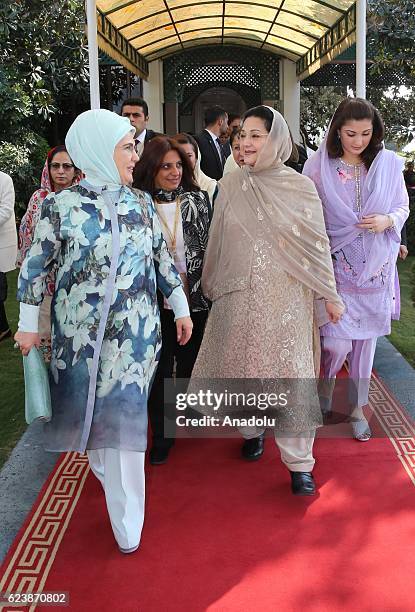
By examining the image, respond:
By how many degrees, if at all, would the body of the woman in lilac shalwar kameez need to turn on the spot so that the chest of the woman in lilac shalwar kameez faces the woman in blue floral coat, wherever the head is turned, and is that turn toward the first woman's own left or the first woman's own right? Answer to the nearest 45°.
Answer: approximately 45° to the first woman's own right

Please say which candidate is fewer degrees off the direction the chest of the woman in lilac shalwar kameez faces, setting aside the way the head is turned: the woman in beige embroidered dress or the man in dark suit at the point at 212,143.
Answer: the woman in beige embroidered dress

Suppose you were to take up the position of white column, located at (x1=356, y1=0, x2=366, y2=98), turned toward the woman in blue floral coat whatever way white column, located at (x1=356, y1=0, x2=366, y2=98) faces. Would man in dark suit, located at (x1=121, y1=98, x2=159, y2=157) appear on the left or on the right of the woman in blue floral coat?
right

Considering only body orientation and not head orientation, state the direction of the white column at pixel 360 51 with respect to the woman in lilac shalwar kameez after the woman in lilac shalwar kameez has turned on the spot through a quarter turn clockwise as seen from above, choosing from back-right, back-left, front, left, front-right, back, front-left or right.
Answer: right

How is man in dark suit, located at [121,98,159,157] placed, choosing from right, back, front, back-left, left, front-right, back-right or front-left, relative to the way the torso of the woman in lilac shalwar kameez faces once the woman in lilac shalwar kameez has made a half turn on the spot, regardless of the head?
front-left

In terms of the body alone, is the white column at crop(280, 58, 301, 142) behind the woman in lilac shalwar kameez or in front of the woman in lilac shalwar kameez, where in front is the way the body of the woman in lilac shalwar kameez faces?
behind

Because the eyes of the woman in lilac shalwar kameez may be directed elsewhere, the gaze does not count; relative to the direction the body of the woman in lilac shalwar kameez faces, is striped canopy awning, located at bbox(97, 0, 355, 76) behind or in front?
behind

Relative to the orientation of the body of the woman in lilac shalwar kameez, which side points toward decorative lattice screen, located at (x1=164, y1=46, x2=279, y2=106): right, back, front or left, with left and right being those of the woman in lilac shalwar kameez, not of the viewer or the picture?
back

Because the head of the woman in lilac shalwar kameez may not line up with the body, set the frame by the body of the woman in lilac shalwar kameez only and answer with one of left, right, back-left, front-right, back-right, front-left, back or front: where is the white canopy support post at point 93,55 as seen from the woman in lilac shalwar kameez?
back-right

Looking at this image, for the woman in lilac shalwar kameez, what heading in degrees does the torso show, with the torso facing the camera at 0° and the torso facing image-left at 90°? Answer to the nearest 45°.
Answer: approximately 0°

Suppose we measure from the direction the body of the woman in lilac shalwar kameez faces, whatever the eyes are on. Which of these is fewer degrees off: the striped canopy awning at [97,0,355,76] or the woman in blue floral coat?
the woman in blue floral coat

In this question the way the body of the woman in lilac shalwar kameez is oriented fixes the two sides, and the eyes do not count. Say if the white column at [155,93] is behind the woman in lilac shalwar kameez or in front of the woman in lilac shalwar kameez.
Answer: behind

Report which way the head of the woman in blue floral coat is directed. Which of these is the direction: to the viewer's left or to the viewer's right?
to the viewer's right
